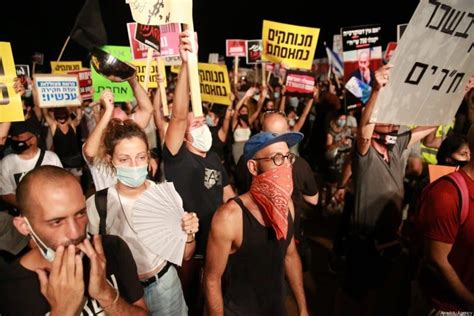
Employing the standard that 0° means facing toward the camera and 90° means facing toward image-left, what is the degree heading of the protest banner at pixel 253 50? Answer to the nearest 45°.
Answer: approximately 0°

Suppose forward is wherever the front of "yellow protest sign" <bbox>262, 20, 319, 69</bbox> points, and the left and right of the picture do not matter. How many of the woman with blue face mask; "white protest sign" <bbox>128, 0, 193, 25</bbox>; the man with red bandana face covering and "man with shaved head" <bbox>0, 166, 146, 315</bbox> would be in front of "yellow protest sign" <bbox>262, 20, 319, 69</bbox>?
4

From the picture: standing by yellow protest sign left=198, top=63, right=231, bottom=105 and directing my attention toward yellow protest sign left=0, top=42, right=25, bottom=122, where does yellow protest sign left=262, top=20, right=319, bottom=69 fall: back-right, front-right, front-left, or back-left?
back-left

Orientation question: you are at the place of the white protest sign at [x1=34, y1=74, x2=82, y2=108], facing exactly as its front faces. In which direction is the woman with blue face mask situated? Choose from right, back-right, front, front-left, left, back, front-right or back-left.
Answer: front

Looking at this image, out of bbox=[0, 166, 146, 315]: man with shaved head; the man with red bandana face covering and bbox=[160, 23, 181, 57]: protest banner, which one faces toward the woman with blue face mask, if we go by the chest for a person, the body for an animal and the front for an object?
the protest banner

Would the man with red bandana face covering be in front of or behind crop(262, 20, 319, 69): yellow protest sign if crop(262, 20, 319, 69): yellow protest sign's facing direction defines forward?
in front

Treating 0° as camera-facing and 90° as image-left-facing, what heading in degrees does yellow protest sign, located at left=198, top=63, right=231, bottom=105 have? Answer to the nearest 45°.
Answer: approximately 0°

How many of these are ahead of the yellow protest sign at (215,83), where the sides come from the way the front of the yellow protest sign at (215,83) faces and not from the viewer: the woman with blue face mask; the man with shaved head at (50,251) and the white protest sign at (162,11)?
3

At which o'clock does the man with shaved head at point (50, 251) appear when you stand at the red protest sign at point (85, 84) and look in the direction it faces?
The man with shaved head is roughly at 12 o'clock from the red protest sign.

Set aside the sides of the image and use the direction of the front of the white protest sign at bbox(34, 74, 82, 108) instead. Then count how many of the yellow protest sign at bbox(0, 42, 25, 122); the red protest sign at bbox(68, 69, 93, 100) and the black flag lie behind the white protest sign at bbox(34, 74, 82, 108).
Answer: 1

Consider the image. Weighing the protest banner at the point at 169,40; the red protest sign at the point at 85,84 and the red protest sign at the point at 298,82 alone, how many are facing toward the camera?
3

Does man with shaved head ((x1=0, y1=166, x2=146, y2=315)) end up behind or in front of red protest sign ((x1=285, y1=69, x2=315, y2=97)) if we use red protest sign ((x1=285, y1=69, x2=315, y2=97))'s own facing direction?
in front

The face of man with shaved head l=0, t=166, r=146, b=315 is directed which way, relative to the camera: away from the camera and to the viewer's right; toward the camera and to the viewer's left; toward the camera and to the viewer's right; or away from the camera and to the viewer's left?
toward the camera and to the viewer's right
